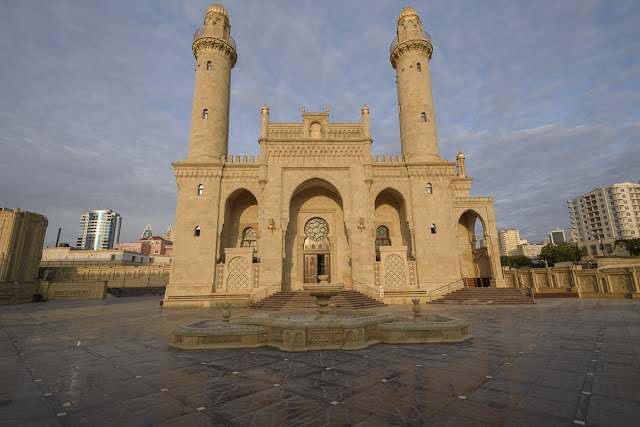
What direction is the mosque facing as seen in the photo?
toward the camera

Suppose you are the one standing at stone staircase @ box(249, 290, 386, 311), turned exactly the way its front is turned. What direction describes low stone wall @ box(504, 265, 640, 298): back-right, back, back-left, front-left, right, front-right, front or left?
left

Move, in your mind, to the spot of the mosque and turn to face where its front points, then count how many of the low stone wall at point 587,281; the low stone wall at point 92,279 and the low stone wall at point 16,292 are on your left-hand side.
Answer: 1

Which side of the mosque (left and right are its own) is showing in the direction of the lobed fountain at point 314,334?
front

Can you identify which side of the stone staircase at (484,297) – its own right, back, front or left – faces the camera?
front

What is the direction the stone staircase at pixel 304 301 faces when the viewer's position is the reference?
facing the viewer

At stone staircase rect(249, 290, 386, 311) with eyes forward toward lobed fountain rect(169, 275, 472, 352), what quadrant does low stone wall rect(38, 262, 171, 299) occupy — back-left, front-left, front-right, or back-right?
back-right

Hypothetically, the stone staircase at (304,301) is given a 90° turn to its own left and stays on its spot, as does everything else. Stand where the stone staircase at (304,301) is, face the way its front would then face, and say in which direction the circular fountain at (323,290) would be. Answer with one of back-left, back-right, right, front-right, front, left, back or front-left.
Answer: right

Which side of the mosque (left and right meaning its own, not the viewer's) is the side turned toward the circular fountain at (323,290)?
front

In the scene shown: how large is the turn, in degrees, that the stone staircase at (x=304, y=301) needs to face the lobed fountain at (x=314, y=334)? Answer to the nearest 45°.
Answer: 0° — it already faces it

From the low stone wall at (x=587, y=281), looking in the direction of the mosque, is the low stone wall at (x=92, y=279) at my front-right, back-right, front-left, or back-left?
front-right
